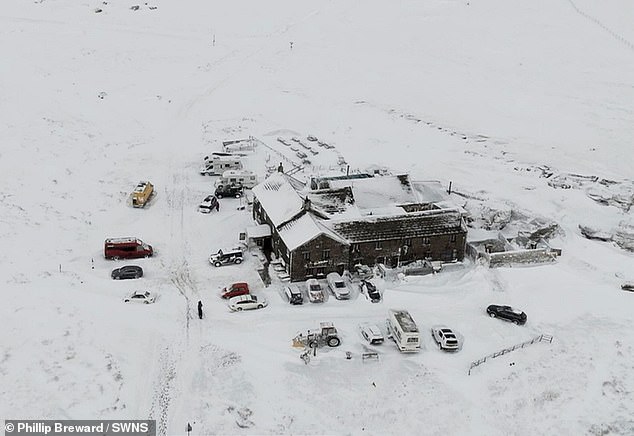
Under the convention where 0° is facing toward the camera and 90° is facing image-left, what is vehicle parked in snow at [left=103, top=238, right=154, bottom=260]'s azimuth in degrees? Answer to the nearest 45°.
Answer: approximately 270°

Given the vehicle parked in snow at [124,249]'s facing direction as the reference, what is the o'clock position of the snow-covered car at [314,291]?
The snow-covered car is roughly at 1 o'clock from the vehicle parked in snow.

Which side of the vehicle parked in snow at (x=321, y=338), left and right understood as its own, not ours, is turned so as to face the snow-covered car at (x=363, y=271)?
right

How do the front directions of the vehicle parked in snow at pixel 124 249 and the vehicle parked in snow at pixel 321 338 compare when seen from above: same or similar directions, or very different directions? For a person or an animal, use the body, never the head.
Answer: very different directions

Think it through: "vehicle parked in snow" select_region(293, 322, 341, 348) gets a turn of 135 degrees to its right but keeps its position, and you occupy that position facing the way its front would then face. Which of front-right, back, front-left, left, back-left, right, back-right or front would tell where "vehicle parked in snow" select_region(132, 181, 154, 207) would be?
left

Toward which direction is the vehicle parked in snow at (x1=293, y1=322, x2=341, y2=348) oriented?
to the viewer's left

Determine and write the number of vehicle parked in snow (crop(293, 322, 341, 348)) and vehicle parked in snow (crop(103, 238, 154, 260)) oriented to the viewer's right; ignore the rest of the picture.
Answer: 1

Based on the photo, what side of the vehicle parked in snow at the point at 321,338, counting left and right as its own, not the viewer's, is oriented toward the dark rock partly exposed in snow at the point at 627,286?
back

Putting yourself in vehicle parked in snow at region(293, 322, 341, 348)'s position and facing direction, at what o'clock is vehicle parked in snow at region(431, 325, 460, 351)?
vehicle parked in snow at region(431, 325, 460, 351) is roughly at 6 o'clock from vehicle parked in snow at region(293, 322, 341, 348).

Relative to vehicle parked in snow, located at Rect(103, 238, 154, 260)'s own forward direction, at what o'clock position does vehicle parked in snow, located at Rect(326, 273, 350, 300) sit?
vehicle parked in snow, located at Rect(326, 273, 350, 300) is roughly at 1 o'clock from vehicle parked in snow, located at Rect(103, 238, 154, 260).

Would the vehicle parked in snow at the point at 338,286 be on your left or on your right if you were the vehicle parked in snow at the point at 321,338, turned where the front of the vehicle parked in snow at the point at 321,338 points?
on your right

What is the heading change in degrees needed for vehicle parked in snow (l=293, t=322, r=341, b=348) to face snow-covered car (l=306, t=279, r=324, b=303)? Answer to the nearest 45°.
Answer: approximately 90° to its right

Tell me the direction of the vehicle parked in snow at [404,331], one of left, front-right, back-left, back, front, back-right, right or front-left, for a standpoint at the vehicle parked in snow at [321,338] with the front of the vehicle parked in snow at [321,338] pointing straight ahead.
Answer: back

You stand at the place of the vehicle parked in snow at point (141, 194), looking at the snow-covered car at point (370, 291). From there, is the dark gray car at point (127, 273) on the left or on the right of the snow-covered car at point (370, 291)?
right

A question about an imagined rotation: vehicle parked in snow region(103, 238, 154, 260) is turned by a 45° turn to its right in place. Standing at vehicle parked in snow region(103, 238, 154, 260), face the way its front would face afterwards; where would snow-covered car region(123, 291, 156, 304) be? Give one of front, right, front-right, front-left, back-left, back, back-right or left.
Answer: front-right
